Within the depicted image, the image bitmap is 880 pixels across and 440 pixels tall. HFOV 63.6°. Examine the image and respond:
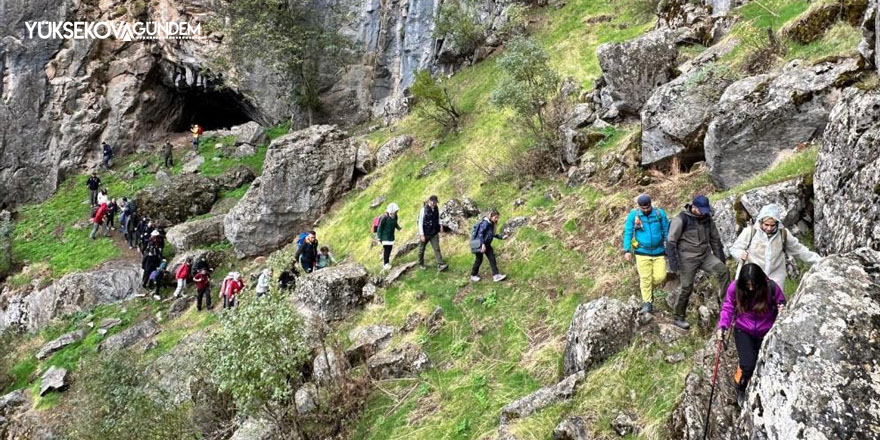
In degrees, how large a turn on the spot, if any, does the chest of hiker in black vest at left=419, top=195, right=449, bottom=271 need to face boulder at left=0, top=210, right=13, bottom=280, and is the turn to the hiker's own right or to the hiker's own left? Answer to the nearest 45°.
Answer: approximately 180°

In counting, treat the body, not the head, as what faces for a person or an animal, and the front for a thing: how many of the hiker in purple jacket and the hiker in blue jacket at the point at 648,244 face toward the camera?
2

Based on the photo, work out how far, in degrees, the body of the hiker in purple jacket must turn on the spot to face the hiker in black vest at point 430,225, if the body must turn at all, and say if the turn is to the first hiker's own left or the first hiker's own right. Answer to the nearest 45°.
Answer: approximately 135° to the first hiker's own right

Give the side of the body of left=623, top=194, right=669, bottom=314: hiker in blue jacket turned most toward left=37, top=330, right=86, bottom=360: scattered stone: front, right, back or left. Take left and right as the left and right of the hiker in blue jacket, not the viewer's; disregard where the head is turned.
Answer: right

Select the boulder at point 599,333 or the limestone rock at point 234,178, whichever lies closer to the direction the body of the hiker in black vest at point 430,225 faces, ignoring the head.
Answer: the boulder

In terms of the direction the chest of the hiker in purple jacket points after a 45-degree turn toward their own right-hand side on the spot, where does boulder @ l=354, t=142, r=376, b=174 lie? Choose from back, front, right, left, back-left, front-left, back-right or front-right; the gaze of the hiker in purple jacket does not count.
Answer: right
